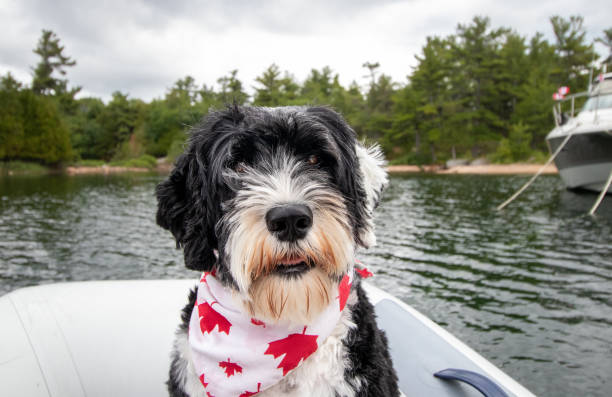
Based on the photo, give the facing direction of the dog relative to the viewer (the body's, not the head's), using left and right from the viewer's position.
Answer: facing the viewer

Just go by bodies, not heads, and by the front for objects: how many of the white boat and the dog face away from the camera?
0

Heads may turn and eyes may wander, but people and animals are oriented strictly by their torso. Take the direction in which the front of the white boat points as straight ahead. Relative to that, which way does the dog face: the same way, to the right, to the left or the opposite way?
to the left

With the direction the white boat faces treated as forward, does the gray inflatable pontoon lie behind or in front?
in front

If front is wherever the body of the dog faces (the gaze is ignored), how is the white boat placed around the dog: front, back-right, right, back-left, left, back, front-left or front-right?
back-left
